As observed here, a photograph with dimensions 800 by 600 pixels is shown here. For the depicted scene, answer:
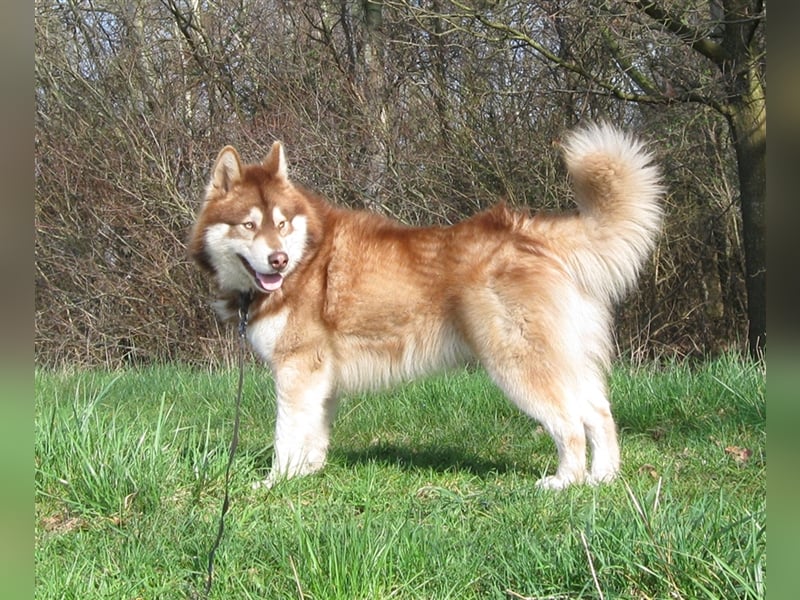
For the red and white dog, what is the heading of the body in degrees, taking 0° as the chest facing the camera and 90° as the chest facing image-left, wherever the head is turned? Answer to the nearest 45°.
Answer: approximately 90°

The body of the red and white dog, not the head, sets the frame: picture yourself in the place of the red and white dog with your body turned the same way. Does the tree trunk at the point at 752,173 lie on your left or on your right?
on your right
